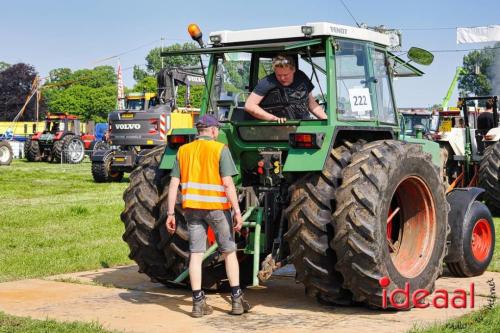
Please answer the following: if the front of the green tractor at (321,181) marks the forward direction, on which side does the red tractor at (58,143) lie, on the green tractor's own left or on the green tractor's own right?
on the green tractor's own left

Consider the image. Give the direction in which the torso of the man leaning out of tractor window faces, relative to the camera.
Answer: toward the camera

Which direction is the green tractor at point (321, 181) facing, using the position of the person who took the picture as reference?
facing away from the viewer and to the right of the viewer

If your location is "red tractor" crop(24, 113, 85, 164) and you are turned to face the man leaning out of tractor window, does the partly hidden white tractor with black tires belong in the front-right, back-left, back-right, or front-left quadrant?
front-left

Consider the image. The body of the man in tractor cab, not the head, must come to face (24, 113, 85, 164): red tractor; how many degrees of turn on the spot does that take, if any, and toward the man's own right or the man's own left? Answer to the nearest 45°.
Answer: approximately 180°

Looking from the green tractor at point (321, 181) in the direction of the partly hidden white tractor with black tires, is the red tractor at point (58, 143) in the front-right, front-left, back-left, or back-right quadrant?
front-left

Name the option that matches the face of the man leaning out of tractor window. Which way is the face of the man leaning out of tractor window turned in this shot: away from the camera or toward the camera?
toward the camera
